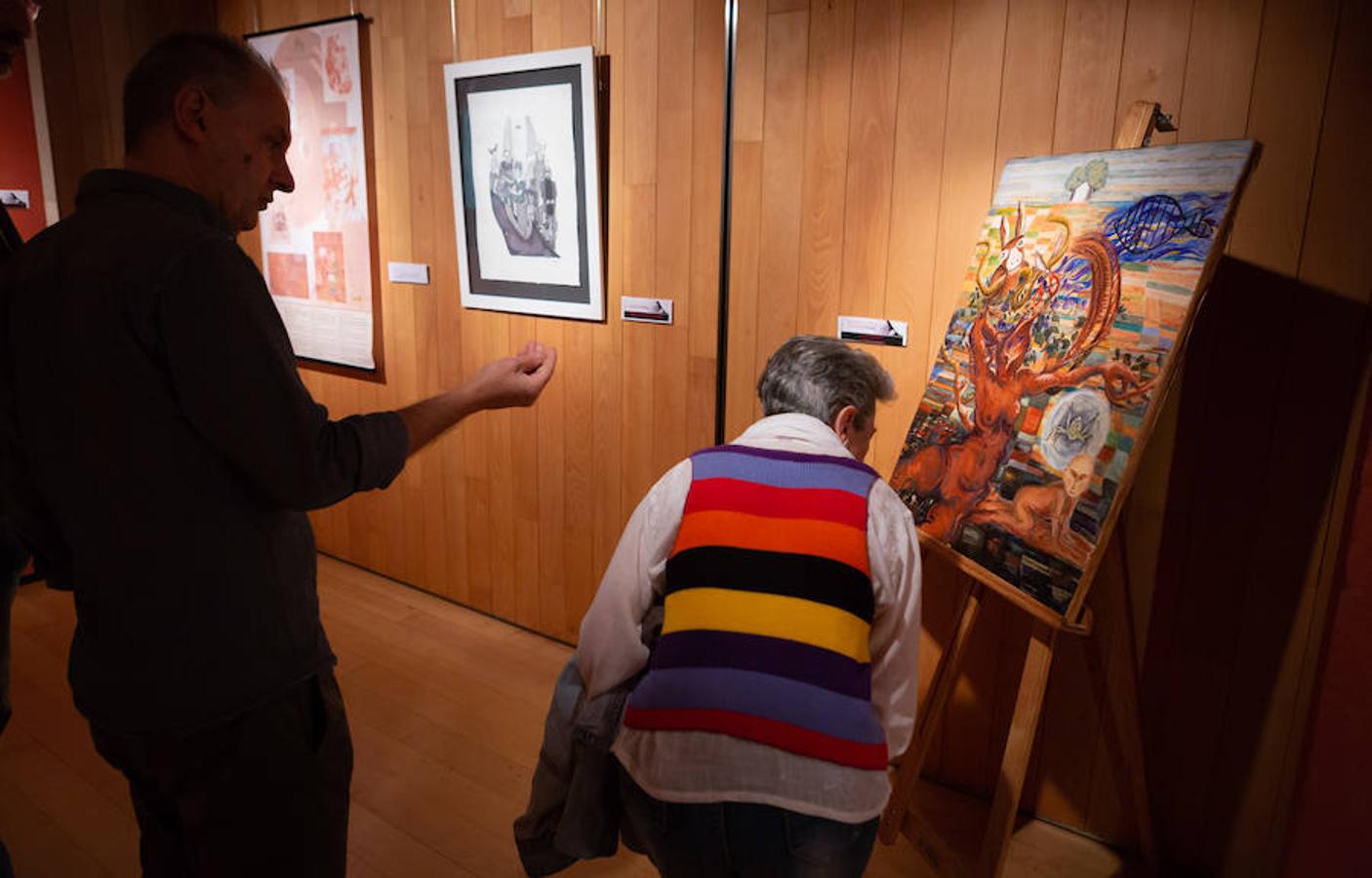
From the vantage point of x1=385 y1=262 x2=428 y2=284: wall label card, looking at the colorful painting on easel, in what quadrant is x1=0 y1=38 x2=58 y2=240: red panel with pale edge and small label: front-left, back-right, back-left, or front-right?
back-right

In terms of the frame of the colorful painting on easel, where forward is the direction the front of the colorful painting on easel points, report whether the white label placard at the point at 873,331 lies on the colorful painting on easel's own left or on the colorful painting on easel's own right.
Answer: on the colorful painting on easel's own right

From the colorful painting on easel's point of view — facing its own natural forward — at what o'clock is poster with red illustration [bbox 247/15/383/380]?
The poster with red illustration is roughly at 2 o'clock from the colorful painting on easel.

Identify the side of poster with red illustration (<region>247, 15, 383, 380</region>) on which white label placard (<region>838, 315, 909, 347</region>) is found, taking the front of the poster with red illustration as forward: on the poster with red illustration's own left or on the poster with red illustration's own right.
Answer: on the poster with red illustration's own left

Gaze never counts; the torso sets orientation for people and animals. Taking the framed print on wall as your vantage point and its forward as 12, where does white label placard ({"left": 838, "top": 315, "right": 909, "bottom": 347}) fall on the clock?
The white label placard is roughly at 9 o'clock from the framed print on wall.

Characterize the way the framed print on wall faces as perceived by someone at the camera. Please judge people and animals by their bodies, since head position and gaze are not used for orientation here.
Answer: facing the viewer and to the left of the viewer

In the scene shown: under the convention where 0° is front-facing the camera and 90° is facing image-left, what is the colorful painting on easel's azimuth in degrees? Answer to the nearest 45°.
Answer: approximately 45°

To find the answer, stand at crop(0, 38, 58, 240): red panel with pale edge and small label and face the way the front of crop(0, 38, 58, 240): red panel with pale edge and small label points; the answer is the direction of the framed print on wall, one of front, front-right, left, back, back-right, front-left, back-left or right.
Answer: left

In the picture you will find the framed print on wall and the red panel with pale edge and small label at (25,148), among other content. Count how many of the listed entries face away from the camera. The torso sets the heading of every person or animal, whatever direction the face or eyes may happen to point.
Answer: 0

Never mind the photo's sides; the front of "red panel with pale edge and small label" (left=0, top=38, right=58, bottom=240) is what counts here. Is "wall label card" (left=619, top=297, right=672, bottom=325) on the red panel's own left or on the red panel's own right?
on the red panel's own left

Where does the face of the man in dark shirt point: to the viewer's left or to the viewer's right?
to the viewer's right

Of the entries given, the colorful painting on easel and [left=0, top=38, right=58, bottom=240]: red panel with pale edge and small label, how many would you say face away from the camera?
0

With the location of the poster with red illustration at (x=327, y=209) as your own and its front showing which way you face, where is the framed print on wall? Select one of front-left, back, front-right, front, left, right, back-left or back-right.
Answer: left

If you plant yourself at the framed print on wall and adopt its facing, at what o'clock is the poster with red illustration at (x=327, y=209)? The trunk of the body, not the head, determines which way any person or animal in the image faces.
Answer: The poster with red illustration is roughly at 3 o'clock from the framed print on wall.

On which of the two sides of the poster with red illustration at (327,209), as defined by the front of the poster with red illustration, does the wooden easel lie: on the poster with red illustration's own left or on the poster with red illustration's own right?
on the poster with red illustration's own left

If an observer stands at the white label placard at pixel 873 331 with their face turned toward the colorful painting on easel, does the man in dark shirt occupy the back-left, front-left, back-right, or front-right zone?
front-right
